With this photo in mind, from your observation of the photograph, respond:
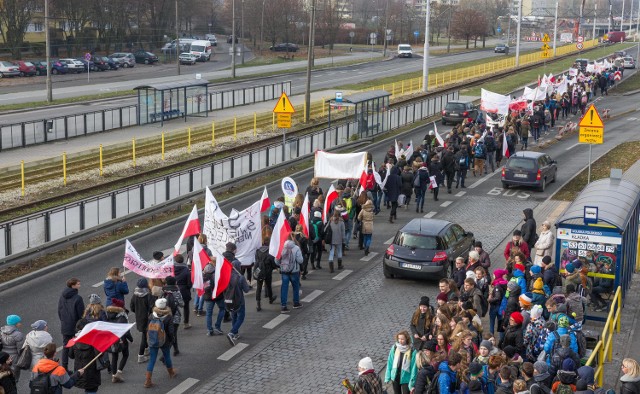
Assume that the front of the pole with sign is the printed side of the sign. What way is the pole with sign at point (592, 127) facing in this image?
toward the camera

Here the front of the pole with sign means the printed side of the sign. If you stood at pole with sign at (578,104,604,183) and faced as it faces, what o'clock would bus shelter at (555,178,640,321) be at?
The bus shelter is roughly at 12 o'clock from the pole with sign.

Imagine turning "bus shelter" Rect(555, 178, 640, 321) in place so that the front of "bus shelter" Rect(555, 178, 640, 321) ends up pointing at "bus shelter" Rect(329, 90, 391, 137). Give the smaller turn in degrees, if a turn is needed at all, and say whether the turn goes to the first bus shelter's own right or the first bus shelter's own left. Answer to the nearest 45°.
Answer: approximately 45° to the first bus shelter's own right

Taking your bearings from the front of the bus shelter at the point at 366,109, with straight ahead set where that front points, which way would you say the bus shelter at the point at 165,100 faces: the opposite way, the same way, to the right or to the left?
the opposite way

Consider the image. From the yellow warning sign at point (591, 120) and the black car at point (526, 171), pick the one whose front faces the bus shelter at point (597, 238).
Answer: the yellow warning sign

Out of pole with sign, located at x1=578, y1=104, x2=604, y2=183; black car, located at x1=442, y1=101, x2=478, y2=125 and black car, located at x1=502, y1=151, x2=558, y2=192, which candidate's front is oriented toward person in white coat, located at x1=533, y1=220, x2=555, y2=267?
the pole with sign

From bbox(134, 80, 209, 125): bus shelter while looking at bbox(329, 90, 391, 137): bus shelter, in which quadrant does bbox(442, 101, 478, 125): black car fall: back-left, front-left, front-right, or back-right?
front-left

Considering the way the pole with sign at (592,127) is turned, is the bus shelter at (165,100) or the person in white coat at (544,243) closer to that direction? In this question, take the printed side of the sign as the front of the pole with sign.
the person in white coat

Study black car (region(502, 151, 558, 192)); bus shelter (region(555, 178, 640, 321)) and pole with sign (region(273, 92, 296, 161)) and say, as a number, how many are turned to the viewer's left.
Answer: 1

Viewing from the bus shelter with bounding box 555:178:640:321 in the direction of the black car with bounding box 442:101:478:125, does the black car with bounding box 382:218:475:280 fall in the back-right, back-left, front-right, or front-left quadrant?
front-left

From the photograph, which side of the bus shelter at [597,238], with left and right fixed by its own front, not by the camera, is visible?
left

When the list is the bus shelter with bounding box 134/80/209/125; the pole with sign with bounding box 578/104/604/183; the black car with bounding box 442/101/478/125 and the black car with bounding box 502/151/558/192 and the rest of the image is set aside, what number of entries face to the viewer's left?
0
